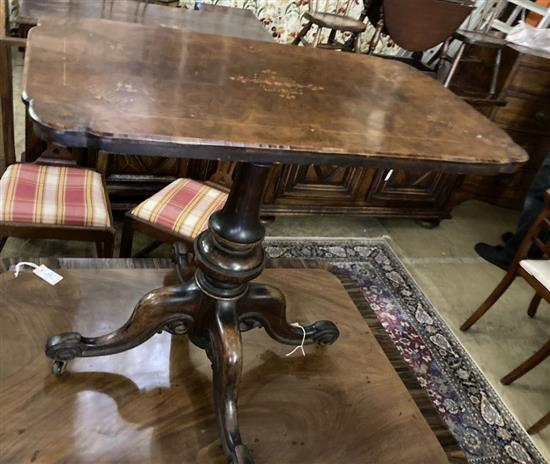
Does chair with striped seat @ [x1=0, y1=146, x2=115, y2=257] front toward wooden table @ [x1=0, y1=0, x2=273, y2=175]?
no

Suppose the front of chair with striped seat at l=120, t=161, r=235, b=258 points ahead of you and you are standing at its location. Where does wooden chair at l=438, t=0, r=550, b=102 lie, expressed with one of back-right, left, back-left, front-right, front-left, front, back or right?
back

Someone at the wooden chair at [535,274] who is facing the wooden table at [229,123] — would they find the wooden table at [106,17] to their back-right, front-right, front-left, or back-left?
front-right

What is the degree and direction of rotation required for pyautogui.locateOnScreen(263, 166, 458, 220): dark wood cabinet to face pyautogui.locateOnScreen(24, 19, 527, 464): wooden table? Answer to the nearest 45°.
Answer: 0° — it already faces it

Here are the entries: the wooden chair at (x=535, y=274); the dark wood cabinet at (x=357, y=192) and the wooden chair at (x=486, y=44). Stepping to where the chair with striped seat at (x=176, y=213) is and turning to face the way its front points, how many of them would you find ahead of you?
0

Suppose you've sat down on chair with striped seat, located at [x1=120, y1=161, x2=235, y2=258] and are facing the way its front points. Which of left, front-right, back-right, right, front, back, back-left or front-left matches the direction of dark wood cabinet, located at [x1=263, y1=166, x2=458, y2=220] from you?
back

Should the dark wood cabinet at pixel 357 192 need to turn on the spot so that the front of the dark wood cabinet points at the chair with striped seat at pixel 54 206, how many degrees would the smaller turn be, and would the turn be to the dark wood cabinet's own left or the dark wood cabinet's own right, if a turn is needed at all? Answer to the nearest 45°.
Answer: approximately 45° to the dark wood cabinet's own right

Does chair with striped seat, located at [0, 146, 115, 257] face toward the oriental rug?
no

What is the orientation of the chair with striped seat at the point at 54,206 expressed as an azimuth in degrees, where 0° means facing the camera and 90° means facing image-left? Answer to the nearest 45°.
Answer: approximately 0°

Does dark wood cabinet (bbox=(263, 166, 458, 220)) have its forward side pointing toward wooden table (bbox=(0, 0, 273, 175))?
no

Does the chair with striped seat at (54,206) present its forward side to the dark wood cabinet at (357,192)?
no

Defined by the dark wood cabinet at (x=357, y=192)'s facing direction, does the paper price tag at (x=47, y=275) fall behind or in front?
in front

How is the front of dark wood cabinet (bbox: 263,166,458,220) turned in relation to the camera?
facing the viewer

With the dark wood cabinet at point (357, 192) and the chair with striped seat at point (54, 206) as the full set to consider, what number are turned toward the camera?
2

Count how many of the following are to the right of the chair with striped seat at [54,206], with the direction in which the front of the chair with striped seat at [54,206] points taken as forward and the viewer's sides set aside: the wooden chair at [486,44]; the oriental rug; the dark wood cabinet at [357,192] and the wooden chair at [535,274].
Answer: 0
